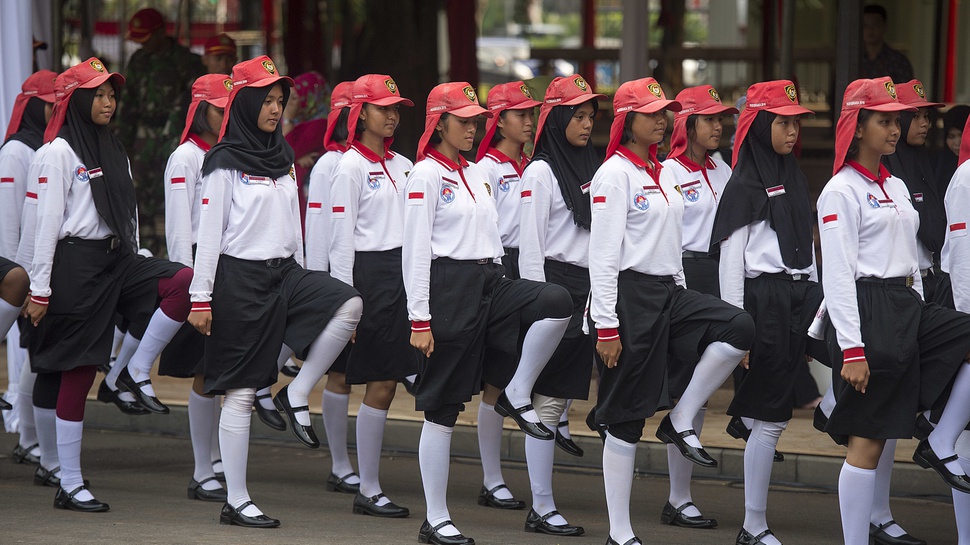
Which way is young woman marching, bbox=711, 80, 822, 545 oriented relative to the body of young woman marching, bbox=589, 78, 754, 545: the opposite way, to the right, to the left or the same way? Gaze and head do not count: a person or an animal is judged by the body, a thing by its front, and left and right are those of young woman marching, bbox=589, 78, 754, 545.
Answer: the same way

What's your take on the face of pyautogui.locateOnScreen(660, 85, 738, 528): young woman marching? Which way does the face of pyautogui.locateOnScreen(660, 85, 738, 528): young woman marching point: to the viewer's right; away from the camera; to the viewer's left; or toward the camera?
to the viewer's right

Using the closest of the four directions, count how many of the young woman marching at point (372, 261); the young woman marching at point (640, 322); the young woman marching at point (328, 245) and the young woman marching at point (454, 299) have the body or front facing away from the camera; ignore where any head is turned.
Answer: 0

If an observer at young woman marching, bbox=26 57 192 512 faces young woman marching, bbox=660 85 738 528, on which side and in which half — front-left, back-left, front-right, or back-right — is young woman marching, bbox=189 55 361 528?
front-right

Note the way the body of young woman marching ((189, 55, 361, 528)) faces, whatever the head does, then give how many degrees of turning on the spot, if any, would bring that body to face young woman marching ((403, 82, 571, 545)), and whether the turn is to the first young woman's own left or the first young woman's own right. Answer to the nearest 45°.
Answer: approximately 45° to the first young woman's own left

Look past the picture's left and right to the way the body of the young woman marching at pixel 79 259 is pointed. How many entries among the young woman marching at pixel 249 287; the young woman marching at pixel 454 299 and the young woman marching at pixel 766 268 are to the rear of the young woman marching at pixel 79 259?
0

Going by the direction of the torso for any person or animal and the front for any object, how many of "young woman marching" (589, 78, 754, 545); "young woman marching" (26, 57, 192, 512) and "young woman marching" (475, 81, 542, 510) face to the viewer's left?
0

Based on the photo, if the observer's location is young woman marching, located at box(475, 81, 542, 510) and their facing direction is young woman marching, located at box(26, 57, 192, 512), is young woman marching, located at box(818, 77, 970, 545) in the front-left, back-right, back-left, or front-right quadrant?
back-left

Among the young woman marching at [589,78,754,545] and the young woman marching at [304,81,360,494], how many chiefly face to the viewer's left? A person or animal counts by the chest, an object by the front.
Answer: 0

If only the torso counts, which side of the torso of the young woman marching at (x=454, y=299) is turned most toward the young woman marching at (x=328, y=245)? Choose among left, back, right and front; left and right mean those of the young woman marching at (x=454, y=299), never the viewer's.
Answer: back

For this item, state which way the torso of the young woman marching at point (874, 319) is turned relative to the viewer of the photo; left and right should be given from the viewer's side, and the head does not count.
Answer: facing the viewer and to the right of the viewer

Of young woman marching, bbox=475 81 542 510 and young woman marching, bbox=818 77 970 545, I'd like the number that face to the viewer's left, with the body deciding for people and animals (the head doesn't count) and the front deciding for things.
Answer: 0

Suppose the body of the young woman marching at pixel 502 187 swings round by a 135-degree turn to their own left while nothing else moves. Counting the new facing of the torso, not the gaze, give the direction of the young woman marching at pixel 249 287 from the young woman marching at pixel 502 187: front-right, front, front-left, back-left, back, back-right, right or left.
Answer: back-left
